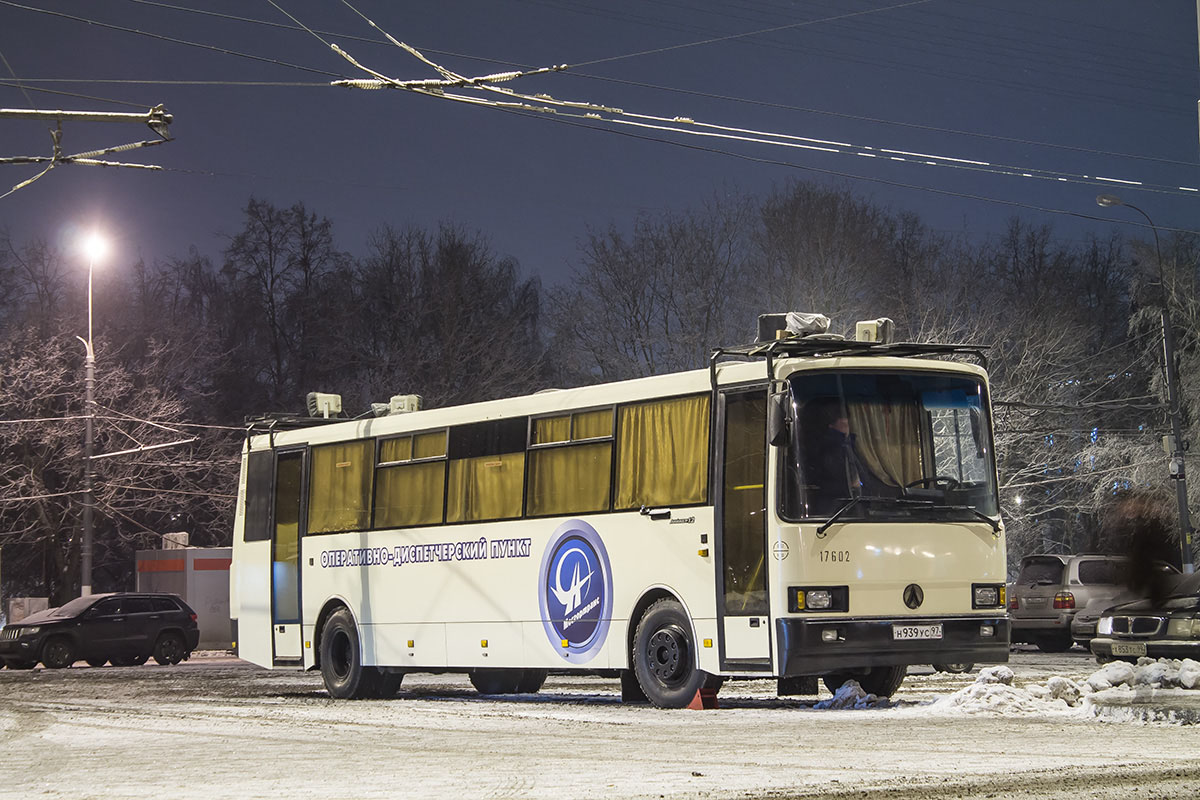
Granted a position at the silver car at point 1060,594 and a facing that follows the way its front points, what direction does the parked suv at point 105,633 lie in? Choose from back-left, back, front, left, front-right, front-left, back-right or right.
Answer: back-left

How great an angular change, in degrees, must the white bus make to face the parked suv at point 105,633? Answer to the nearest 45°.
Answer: approximately 180°

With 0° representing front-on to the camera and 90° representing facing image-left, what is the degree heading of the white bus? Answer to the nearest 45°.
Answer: approximately 315°

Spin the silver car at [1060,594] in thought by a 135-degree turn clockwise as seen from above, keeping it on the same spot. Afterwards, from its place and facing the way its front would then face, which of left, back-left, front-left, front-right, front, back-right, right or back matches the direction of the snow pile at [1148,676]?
front

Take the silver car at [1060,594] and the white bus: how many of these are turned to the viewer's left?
0

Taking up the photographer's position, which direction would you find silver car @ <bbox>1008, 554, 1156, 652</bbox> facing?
facing away from the viewer and to the right of the viewer

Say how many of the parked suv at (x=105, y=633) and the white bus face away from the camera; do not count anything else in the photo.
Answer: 0

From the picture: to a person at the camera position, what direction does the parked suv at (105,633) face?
facing the viewer and to the left of the viewer

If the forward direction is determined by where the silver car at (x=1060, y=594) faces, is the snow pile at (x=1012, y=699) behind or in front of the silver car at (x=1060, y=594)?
behind

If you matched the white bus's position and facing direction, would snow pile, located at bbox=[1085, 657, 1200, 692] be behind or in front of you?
in front
